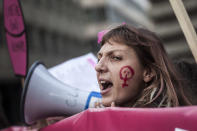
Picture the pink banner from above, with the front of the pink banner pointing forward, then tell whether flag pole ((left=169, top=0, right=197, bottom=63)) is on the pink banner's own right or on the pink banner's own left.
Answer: on the pink banner's own left

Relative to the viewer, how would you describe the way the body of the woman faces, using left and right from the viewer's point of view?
facing the viewer and to the left of the viewer

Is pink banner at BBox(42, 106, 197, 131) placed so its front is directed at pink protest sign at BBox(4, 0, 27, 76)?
no

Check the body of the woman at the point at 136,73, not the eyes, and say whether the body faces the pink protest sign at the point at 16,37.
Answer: no

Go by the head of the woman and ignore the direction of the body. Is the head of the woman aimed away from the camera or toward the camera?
toward the camera

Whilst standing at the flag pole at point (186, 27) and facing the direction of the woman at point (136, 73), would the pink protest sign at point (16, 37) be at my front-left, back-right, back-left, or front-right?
front-right

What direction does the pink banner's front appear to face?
toward the camera

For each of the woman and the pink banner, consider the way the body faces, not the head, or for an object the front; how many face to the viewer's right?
0
